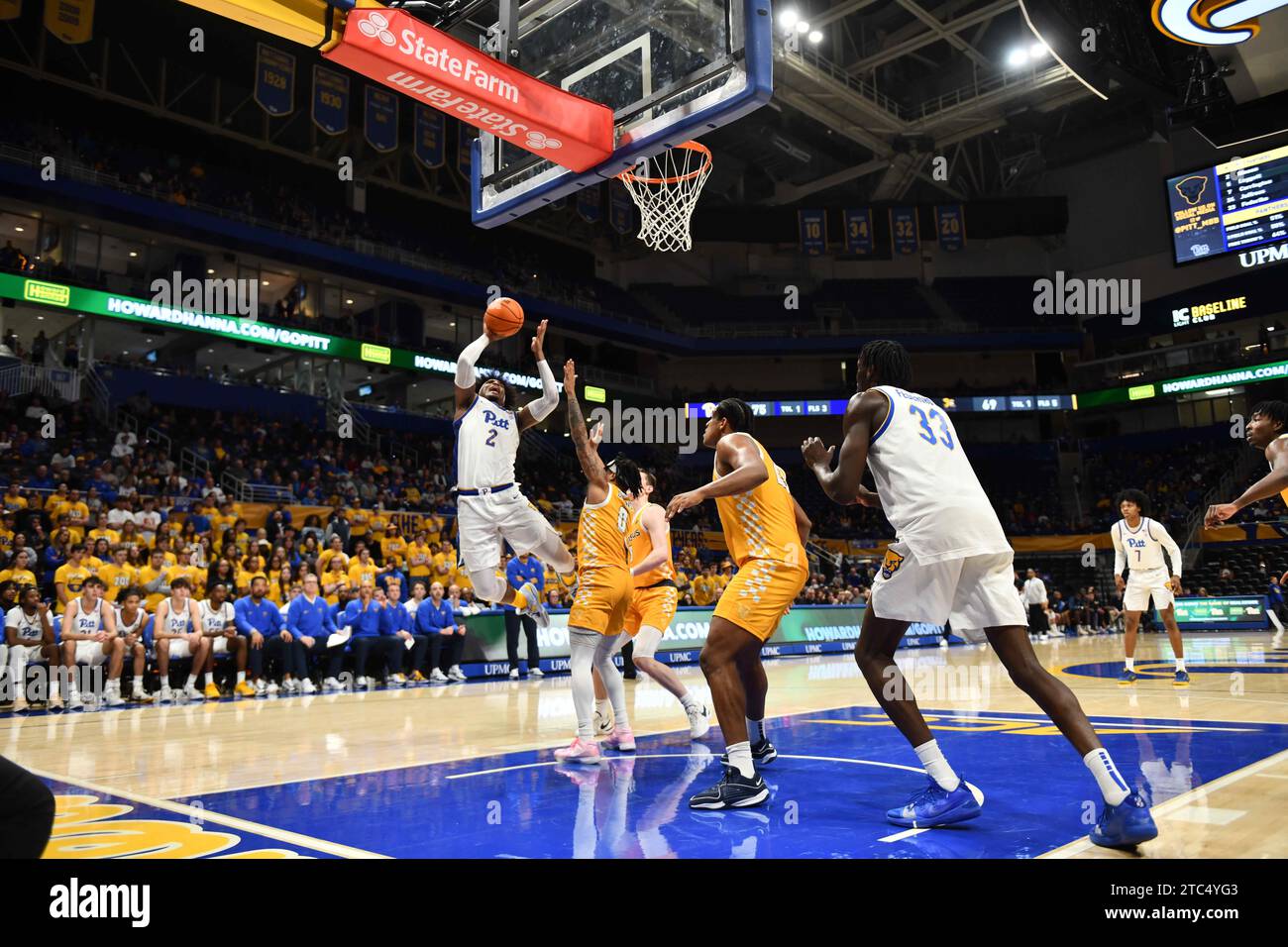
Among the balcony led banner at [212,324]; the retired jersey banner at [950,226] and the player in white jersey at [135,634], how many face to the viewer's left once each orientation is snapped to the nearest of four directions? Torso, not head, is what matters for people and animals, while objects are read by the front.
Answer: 0

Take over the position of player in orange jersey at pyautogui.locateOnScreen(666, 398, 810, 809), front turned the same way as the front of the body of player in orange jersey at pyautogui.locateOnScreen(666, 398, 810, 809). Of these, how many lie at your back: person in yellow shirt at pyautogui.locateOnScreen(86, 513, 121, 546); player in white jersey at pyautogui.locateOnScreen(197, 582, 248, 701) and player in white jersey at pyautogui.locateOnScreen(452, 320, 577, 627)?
0

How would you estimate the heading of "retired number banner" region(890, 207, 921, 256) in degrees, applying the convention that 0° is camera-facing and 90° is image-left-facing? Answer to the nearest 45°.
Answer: approximately 0°

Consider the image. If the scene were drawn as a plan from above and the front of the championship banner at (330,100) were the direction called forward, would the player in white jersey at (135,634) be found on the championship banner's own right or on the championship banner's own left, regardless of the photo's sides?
on the championship banner's own right

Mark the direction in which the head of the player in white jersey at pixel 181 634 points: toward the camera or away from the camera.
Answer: toward the camera

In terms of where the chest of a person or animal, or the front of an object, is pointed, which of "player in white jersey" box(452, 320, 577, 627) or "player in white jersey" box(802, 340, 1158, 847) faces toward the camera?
"player in white jersey" box(452, 320, 577, 627)

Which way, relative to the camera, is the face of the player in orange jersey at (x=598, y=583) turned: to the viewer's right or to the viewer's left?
to the viewer's left

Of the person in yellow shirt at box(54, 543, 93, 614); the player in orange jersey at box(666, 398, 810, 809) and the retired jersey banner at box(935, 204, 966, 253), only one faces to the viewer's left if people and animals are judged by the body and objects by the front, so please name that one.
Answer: the player in orange jersey

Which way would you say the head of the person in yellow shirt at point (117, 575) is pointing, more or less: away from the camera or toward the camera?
toward the camera

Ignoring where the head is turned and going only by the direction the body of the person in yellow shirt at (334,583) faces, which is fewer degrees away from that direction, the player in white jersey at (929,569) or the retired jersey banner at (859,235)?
the player in white jersey

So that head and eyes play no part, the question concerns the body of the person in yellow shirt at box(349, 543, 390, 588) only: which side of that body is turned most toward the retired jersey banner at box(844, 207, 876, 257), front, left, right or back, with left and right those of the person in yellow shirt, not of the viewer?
left

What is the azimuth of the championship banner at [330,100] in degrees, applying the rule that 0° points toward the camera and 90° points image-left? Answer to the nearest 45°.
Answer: approximately 315°

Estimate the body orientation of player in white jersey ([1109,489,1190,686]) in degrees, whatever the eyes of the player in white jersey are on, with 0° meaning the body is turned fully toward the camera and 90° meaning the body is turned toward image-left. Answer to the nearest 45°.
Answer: approximately 0°

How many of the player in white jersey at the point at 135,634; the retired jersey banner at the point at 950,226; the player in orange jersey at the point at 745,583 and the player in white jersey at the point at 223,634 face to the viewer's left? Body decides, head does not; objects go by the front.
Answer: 1

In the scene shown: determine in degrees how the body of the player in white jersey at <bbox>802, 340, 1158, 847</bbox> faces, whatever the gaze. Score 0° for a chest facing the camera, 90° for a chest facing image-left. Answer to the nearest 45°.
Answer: approximately 135°

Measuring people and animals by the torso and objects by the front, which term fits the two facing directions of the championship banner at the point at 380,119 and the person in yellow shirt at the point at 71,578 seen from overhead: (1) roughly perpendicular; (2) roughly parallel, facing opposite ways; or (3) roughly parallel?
roughly parallel

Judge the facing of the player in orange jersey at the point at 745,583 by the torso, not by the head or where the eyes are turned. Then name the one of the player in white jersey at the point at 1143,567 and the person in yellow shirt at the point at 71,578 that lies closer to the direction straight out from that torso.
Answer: the person in yellow shirt

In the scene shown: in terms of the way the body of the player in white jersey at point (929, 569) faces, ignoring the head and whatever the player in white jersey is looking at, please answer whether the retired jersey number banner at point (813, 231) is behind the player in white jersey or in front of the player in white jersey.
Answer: in front
